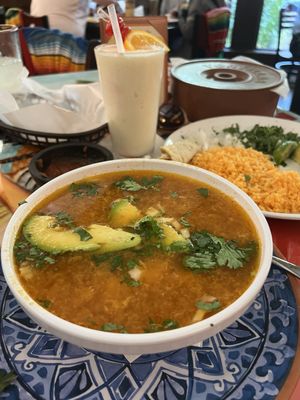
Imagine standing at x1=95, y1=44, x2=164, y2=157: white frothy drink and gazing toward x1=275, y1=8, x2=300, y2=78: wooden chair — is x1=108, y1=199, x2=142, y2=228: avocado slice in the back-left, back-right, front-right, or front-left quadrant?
back-right

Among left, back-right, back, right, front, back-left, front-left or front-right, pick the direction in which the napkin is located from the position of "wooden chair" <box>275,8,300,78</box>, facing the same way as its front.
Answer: front-right

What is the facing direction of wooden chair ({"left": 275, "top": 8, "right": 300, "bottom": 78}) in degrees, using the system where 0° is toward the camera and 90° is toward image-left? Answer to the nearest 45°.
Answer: approximately 315°

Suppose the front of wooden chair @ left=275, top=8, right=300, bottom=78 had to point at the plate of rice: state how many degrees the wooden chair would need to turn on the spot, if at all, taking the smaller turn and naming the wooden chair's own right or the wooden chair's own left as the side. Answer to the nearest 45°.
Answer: approximately 45° to the wooden chair's own right

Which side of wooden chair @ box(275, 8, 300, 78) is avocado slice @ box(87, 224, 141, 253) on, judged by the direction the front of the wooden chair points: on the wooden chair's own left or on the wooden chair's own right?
on the wooden chair's own right

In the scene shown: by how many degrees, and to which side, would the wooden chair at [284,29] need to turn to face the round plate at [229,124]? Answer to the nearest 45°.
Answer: approximately 45° to its right
